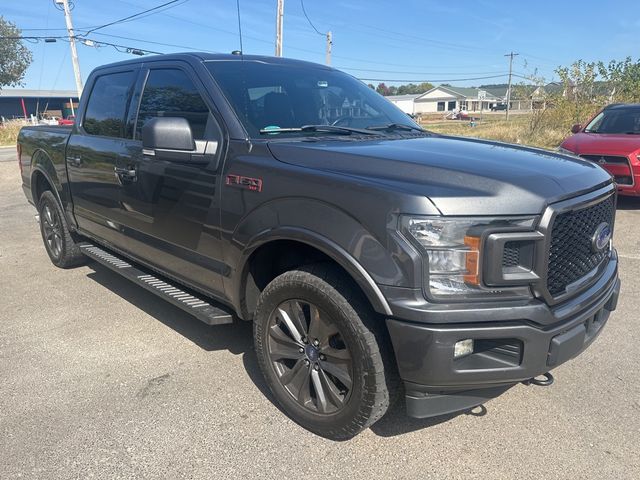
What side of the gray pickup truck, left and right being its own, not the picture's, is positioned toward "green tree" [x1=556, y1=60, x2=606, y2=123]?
left

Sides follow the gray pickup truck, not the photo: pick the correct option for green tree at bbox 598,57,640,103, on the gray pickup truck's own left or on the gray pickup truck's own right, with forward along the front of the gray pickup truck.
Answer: on the gray pickup truck's own left

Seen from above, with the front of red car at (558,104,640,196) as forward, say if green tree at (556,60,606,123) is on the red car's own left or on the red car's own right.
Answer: on the red car's own right

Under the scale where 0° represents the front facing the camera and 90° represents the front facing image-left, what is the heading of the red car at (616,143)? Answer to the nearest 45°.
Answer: approximately 45°

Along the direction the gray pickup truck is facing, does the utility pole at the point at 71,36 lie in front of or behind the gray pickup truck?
behind

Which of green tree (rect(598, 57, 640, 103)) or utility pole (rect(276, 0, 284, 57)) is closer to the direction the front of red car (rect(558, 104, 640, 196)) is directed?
the utility pole

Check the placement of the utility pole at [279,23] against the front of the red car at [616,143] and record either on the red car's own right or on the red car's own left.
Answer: on the red car's own right

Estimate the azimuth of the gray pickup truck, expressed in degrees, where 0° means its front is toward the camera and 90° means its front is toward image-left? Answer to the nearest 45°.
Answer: approximately 315°

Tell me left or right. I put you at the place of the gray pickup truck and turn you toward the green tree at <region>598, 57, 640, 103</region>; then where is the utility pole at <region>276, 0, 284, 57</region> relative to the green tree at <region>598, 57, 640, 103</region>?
left

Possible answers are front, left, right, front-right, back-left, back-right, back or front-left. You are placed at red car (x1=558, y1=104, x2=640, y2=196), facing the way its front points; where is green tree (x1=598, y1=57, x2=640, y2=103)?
back-right

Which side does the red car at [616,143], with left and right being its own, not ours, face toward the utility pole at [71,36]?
right

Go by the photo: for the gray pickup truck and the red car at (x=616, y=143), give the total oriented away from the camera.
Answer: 0

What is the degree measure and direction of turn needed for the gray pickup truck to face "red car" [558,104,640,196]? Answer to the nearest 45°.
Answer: approximately 90° to its left

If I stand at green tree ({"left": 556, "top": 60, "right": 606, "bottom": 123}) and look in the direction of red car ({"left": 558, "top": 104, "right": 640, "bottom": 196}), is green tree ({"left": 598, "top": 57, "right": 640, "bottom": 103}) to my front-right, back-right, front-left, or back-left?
back-left
